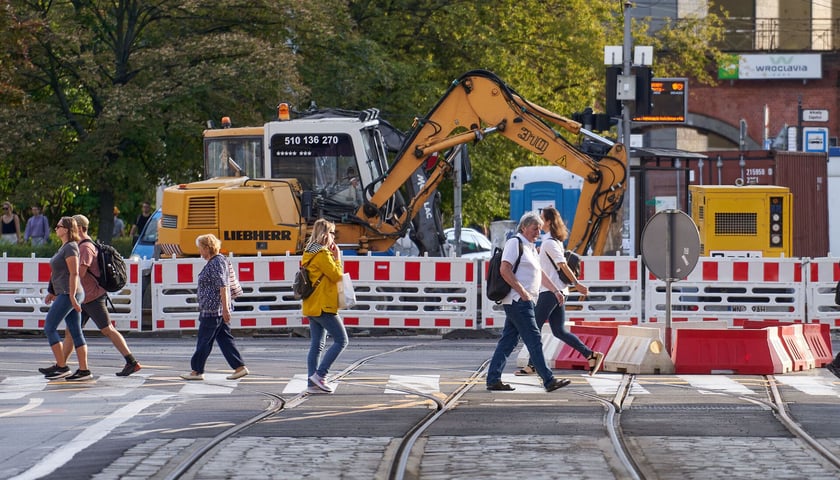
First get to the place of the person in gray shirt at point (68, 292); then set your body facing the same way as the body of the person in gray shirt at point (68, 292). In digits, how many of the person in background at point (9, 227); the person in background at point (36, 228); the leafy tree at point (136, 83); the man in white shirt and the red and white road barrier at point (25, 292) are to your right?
4

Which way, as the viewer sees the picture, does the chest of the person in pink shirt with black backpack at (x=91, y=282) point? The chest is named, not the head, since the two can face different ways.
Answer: to the viewer's left

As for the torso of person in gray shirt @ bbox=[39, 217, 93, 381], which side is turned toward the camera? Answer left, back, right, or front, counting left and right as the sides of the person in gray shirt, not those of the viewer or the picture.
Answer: left

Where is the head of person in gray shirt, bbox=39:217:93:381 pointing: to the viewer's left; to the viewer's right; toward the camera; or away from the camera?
to the viewer's left

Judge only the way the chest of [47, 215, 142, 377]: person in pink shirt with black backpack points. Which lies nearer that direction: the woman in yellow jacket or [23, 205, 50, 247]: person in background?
the person in background

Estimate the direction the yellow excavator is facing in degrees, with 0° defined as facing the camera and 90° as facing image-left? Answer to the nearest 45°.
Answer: approximately 270°

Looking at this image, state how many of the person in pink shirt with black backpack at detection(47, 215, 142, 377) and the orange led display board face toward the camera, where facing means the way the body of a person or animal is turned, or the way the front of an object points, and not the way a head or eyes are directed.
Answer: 1

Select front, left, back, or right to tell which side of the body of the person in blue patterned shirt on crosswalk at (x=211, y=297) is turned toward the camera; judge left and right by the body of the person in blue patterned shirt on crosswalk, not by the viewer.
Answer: left

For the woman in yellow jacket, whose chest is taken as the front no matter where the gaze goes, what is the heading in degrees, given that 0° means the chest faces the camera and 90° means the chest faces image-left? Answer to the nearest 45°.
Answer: approximately 270°

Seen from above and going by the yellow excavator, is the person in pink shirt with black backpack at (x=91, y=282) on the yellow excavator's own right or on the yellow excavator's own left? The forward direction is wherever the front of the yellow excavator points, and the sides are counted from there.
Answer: on the yellow excavator's own right

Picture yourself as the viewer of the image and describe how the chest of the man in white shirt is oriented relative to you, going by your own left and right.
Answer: facing to the right of the viewer

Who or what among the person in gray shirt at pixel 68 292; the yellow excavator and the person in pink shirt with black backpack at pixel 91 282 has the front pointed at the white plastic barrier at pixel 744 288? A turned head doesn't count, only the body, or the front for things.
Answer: the yellow excavator
